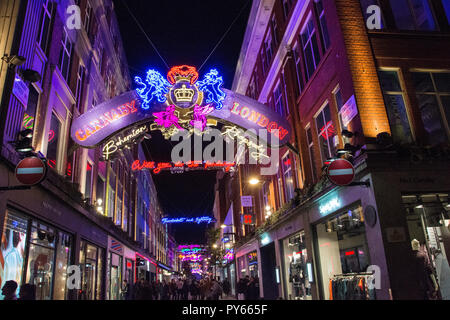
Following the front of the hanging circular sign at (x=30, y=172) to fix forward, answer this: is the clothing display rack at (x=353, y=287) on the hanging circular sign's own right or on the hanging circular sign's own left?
on the hanging circular sign's own left

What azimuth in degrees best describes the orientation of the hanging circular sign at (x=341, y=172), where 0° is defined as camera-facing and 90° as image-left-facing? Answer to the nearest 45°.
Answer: approximately 0°

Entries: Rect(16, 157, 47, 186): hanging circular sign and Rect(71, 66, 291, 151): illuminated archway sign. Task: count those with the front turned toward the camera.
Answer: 2

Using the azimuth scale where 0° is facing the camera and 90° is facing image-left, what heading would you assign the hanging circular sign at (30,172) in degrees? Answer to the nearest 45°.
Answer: approximately 0°

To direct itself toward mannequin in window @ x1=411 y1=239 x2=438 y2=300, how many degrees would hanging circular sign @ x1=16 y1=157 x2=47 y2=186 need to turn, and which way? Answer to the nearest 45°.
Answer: approximately 90° to its left

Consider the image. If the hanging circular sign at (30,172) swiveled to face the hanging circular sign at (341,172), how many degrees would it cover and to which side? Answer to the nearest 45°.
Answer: approximately 90° to its left

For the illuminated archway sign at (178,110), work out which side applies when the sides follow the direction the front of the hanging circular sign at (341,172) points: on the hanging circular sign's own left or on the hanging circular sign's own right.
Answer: on the hanging circular sign's own right

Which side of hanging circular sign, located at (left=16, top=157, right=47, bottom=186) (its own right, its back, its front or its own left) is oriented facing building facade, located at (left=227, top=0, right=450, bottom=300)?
left

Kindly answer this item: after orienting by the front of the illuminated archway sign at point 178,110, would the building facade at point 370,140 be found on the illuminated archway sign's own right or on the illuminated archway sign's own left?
on the illuminated archway sign's own left
